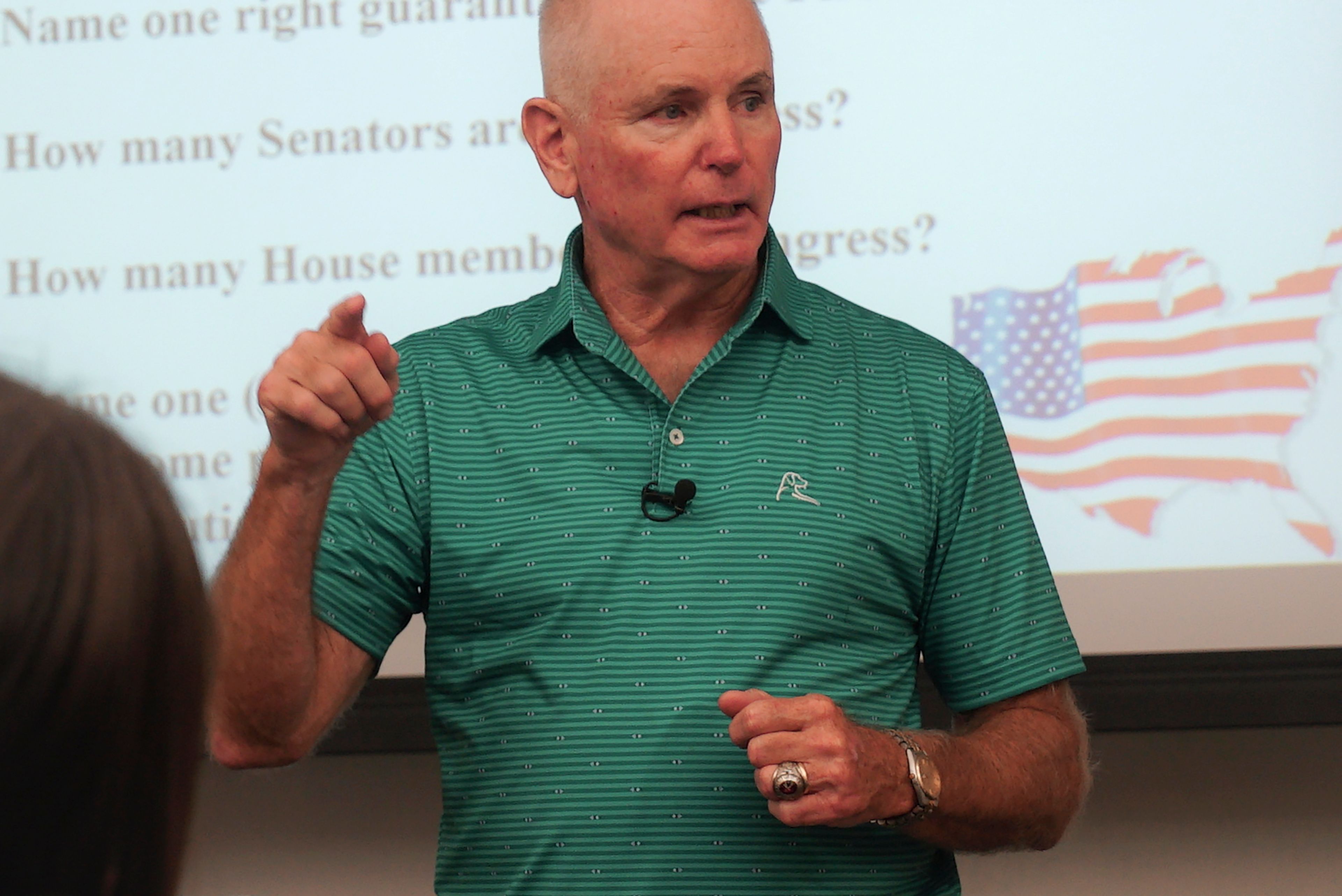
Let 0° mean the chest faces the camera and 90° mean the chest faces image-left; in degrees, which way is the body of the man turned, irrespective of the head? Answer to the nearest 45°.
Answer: approximately 0°

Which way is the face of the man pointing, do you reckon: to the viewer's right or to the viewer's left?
to the viewer's right
